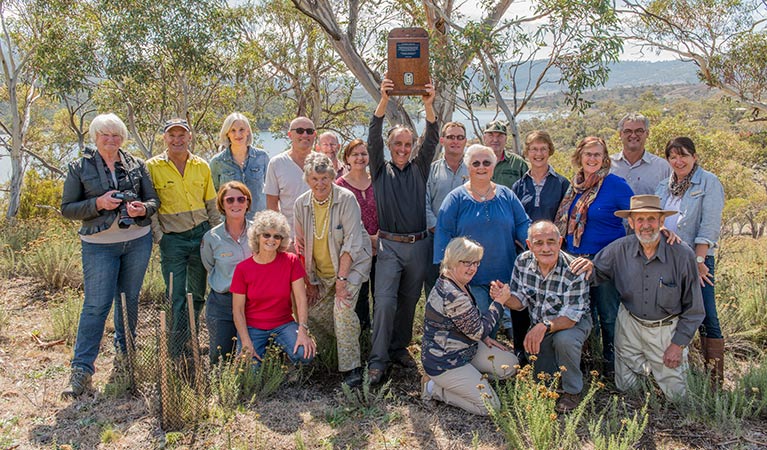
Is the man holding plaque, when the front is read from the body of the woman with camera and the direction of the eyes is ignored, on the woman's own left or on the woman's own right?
on the woman's own left

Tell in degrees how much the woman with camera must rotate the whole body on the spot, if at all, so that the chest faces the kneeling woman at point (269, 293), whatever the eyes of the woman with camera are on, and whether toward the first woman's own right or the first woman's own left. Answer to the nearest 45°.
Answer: approximately 45° to the first woman's own left

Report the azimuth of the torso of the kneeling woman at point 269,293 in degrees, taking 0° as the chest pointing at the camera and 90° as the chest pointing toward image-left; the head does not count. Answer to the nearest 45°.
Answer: approximately 0°

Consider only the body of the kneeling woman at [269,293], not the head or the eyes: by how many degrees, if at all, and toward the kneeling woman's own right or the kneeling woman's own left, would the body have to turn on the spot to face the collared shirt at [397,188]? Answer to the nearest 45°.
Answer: approximately 90° to the kneeling woman's own left

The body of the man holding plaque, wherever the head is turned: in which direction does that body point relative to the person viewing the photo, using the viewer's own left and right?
facing the viewer

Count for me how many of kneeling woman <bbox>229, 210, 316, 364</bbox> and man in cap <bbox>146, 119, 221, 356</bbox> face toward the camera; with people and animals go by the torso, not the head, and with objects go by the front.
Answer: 2

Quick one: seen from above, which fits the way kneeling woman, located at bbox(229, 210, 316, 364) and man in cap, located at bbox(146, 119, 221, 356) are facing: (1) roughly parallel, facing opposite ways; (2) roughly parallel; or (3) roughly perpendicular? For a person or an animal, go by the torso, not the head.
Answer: roughly parallel

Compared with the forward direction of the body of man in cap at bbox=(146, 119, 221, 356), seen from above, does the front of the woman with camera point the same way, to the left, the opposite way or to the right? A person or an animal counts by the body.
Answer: the same way

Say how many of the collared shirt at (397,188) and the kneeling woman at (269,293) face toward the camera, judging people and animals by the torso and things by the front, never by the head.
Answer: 2

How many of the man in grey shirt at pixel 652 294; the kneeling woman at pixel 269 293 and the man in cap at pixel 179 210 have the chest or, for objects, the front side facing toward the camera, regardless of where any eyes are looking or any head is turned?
3

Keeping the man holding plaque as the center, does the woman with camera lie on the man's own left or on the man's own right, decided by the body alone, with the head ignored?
on the man's own right

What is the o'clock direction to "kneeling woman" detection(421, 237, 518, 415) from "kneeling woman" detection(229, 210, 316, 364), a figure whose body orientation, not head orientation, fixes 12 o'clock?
"kneeling woman" detection(421, 237, 518, 415) is roughly at 10 o'clock from "kneeling woman" detection(229, 210, 316, 364).

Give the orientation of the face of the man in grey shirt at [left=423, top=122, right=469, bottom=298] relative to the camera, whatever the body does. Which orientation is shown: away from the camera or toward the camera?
toward the camera

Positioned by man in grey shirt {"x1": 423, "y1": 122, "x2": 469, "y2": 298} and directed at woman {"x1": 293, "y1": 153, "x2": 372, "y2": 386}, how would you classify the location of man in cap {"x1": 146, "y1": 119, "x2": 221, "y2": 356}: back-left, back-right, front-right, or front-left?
front-right

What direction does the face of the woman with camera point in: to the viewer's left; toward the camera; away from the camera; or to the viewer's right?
toward the camera

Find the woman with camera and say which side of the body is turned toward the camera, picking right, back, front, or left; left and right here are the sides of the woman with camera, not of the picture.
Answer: front

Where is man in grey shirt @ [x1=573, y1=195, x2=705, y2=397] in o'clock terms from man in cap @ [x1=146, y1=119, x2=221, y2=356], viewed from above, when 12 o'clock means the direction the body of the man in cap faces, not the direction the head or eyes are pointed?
The man in grey shirt is roughly at 10 o'clock from the man in cap.

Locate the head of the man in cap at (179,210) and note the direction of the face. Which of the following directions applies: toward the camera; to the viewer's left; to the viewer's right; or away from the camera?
toward the camera
